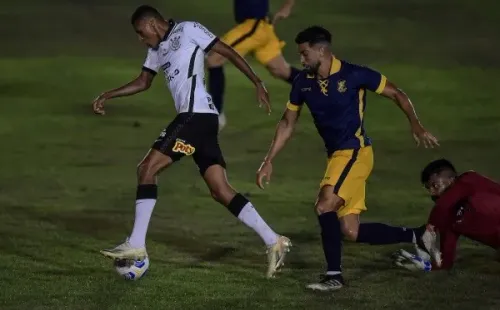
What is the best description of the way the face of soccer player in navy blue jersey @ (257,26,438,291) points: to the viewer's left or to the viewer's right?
to the viewer's left

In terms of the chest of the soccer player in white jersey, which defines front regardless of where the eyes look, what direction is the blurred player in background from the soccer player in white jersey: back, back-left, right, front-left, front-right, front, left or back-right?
back-right

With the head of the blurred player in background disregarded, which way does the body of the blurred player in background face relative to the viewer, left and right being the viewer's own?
facing to the left of the viewer

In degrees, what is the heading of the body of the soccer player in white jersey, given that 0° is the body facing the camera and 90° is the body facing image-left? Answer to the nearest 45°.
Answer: approximately 45°
